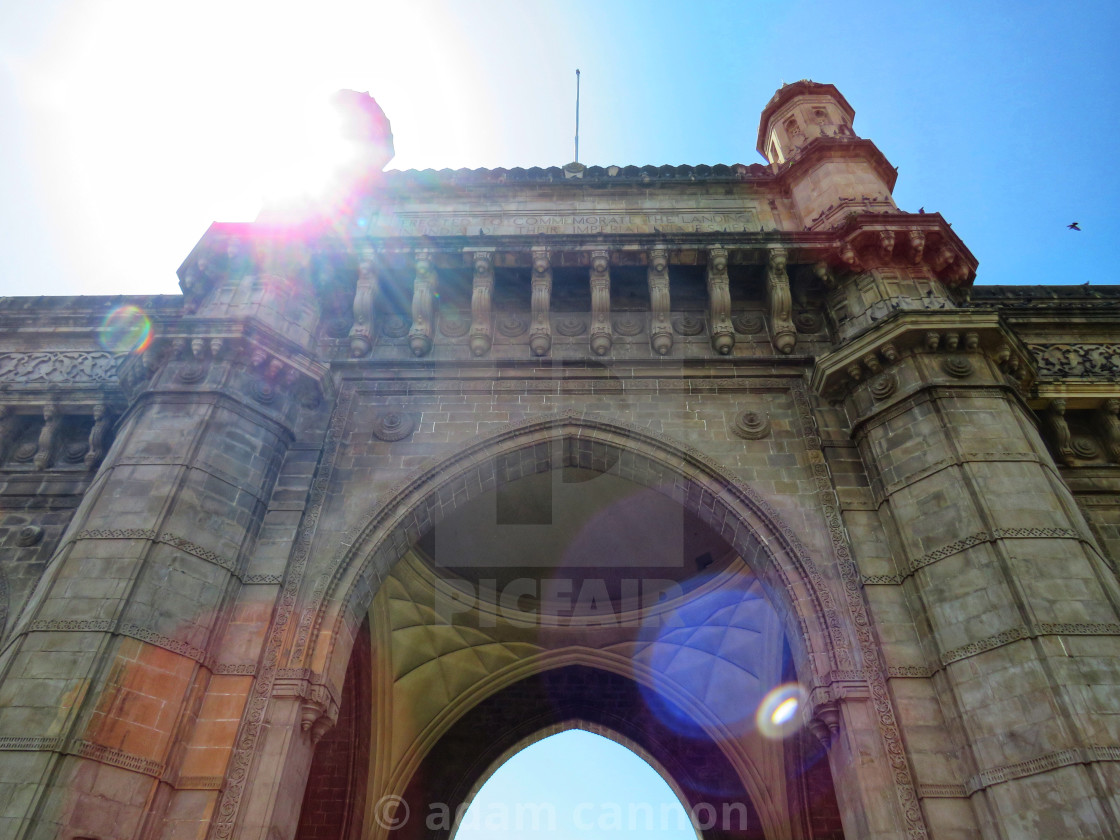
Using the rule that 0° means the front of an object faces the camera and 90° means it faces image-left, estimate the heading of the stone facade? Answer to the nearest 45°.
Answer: approximately 0°
